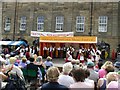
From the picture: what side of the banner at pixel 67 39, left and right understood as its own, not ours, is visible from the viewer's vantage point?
front

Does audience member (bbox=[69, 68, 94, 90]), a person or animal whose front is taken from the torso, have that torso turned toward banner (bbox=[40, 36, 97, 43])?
yes

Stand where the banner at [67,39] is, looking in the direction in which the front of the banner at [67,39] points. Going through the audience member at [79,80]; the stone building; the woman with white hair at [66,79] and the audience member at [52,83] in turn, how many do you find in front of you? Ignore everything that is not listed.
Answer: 3

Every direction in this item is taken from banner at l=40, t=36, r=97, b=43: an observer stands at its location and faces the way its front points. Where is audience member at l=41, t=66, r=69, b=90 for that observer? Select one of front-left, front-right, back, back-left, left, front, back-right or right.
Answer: front

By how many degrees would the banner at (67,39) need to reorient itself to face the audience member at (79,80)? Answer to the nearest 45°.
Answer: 0° — it already faces them

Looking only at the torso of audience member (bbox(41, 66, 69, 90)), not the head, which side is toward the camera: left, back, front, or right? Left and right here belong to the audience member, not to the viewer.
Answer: back

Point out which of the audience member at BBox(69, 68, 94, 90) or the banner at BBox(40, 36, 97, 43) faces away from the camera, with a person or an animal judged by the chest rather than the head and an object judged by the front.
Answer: the audience member

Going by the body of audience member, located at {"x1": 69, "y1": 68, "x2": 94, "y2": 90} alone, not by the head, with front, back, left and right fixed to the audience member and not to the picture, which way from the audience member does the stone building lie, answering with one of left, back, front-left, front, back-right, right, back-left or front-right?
front

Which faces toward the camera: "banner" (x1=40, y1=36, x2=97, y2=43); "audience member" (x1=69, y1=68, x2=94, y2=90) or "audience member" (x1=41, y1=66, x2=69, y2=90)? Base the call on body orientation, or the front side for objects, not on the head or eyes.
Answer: the banner

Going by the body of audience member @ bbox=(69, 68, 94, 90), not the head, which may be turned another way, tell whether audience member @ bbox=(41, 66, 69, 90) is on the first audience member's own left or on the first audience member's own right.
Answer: on the first audience member's own left

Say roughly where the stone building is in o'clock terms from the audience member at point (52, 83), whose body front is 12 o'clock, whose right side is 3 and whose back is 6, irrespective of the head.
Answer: The stone building is roughly at 12 o'clock from the audience member.

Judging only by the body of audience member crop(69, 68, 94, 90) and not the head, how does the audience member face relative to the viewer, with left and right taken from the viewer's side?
facing away from the viewer

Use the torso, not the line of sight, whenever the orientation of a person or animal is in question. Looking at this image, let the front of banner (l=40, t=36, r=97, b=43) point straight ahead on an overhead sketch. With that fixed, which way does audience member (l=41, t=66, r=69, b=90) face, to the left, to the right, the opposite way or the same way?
the opposite way

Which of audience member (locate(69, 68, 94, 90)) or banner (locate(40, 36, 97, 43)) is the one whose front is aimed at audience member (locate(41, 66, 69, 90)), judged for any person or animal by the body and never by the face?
the banner

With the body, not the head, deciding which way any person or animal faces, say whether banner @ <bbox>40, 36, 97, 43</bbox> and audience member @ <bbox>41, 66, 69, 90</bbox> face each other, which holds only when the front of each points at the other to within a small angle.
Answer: yes

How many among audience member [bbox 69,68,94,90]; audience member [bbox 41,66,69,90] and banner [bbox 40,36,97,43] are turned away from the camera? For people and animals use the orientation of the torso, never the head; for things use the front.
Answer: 2

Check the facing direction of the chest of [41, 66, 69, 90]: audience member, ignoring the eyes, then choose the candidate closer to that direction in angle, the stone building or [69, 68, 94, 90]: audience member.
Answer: the stone building

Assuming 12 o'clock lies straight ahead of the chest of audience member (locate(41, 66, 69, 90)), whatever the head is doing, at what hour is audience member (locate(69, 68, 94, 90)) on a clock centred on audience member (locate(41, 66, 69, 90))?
audience member (locate(69, 68, 94, 90)) is roughly at 3 o'clock from audience member (locate(41, 66, 69, 90)).
